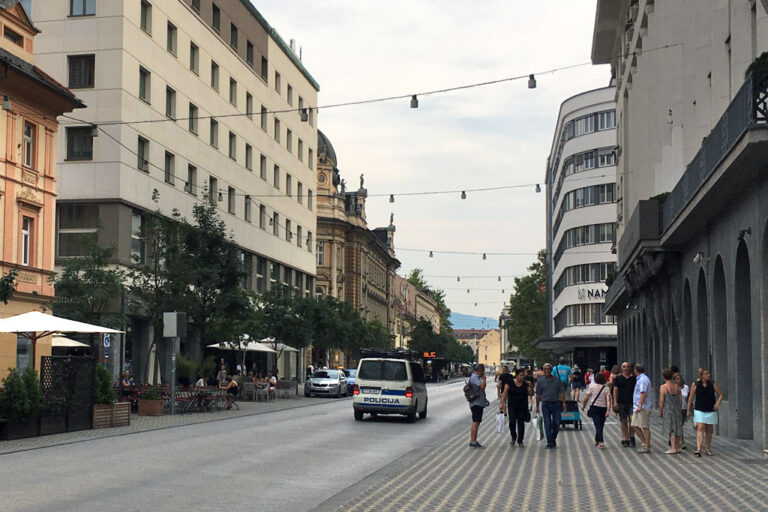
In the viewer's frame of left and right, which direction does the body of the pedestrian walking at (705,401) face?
facing the viewer

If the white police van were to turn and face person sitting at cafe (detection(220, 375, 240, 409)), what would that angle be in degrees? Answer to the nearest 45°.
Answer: approximately 45° to its left

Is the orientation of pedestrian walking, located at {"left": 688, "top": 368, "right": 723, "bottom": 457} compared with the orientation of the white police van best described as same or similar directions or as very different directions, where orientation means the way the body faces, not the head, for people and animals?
very different directions

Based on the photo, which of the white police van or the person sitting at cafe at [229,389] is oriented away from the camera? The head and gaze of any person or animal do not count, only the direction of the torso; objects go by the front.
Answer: the white police van

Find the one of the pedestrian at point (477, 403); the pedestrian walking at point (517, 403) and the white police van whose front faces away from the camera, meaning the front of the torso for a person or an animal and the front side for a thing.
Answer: the white police van

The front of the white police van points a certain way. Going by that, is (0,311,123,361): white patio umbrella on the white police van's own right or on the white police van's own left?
on the white police van's own left

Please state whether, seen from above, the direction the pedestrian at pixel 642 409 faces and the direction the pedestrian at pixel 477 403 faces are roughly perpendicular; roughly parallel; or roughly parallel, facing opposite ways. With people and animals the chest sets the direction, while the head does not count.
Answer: roughly parallel, facing opposite ways

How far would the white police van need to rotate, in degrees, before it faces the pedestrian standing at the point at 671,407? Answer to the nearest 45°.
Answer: approximately 135° to its right
